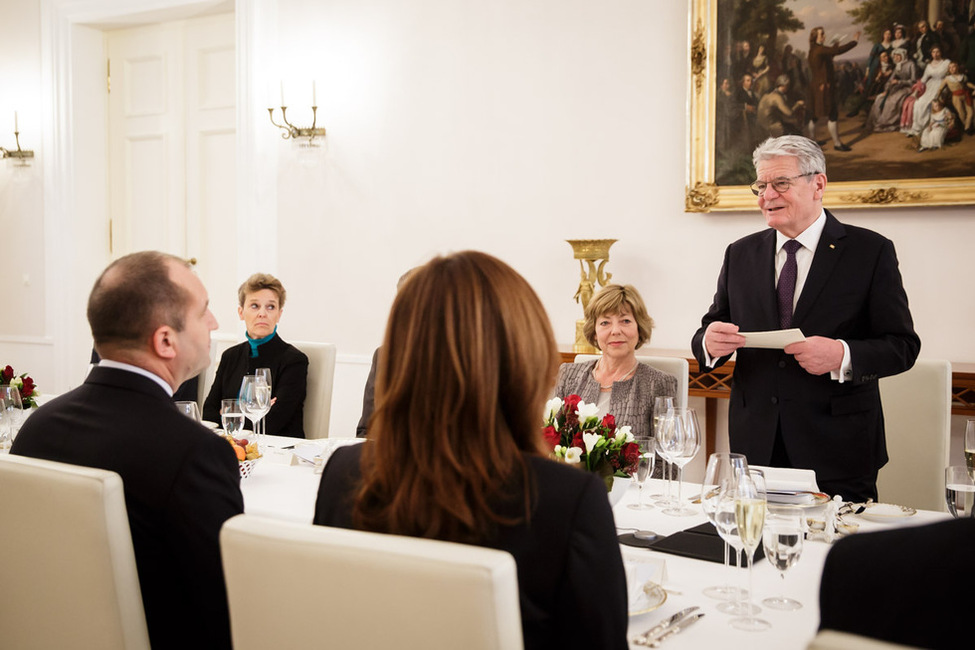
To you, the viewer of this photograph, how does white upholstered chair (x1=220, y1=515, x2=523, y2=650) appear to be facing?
facing away from the viewer and to the right of the viewer

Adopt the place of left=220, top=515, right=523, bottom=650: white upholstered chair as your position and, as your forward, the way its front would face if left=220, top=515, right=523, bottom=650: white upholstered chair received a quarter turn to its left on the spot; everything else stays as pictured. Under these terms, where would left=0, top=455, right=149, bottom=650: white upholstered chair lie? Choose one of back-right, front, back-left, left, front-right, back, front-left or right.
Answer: front

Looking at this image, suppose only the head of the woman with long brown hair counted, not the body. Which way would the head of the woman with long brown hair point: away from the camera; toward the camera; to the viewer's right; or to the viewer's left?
away from the camera

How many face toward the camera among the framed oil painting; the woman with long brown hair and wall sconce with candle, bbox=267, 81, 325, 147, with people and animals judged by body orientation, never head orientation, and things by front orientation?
2

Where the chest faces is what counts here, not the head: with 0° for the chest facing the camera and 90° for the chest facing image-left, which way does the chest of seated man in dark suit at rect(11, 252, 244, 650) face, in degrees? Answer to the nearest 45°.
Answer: approximately 225°

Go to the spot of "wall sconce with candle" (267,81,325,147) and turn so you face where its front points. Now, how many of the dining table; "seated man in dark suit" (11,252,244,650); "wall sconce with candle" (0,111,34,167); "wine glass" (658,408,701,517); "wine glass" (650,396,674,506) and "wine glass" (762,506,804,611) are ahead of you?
5

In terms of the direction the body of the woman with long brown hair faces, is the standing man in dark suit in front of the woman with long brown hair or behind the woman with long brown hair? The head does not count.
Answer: in front

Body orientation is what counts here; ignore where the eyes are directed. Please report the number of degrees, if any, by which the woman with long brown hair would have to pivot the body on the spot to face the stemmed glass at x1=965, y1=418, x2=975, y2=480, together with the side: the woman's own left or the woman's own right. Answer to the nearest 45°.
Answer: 0° — they already face it

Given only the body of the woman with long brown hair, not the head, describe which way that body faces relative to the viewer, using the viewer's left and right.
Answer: facing away from the viewer and to the right of the viewer

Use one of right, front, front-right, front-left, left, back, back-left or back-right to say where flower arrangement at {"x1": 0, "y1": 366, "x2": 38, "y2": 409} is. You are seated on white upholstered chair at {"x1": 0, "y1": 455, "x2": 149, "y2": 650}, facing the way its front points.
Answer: front-left

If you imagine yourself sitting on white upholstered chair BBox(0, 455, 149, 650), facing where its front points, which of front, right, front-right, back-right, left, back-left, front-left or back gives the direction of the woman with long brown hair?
right
